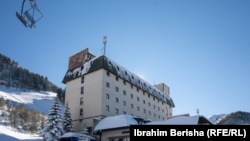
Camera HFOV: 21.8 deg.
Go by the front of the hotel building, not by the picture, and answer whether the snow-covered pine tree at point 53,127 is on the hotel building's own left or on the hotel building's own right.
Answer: on the hotel building's own right
